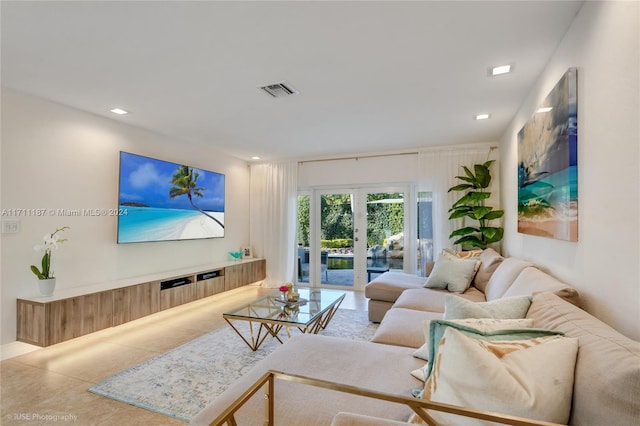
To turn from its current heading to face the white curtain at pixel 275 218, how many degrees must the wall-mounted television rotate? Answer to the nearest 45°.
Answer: approximately 90° to its left

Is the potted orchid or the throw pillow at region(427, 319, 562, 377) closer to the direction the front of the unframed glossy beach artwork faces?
the potted orchid

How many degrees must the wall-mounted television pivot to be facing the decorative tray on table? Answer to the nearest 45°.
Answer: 0° — it already faces it

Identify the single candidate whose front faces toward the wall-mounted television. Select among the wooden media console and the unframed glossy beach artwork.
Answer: the unframed glossy beach artwork

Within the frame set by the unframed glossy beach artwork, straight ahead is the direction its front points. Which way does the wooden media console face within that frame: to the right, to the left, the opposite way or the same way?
the opposite way

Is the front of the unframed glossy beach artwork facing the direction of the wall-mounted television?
yes

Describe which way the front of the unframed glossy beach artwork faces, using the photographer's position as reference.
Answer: facing to the left of the viewer

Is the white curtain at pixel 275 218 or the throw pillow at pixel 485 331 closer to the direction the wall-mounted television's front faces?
the throw pillow
